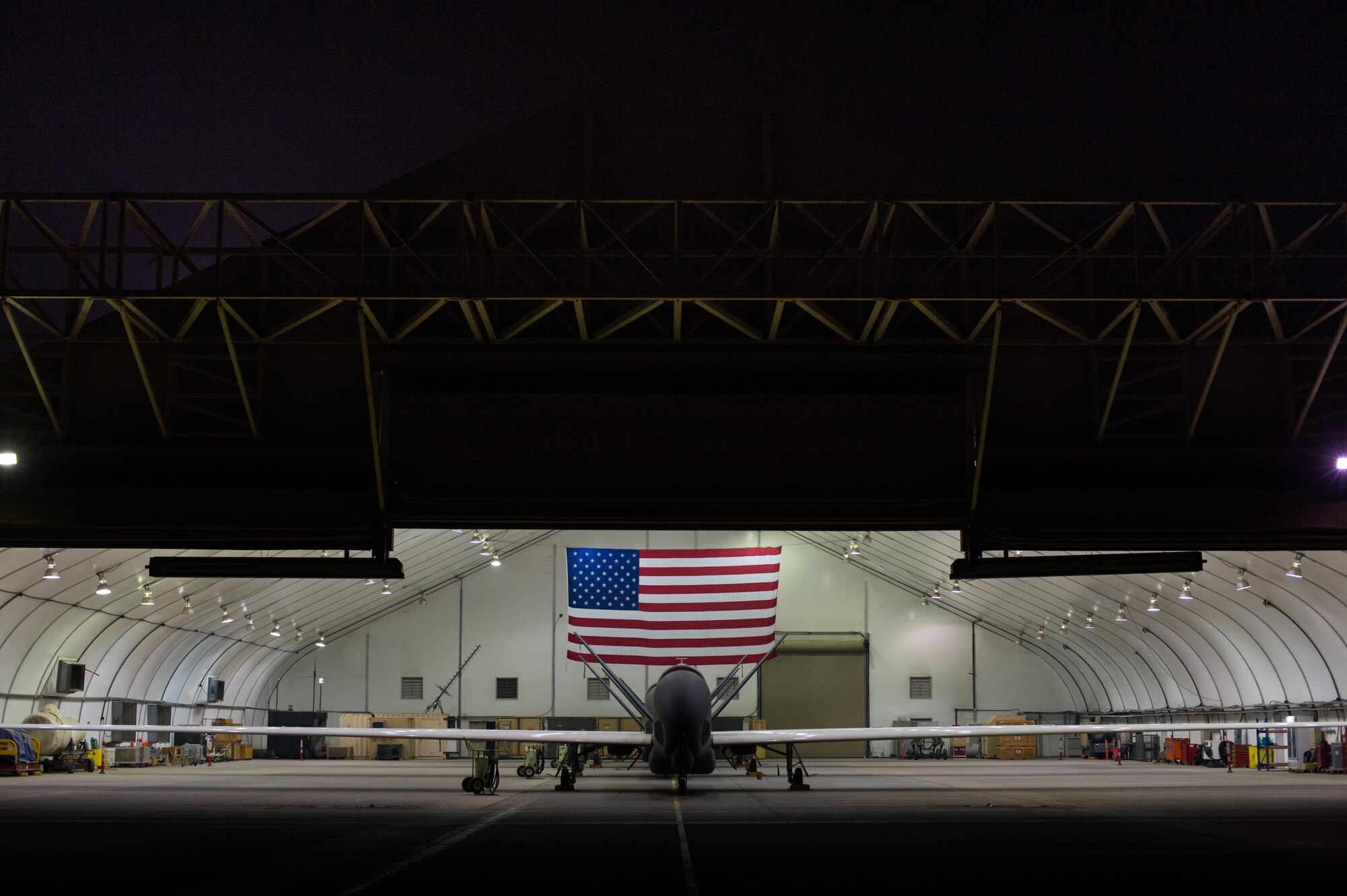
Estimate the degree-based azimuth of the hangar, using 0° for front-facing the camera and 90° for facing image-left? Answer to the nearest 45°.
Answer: approximately 0°

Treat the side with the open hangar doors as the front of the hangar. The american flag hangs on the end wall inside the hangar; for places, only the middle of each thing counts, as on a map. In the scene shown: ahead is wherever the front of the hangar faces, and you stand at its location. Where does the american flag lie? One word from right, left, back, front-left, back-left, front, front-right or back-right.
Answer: back
